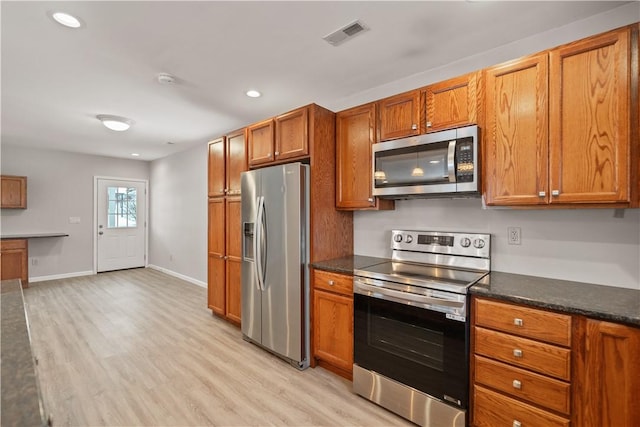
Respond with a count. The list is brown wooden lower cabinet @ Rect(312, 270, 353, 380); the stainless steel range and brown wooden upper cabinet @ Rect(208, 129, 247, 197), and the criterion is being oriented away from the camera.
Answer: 0

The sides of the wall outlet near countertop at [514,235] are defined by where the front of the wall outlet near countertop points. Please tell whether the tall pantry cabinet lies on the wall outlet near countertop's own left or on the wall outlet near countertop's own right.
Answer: on the wall outlet near countertop's own right

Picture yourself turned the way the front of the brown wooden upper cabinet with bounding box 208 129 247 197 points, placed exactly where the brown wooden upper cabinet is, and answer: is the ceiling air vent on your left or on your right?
on your left

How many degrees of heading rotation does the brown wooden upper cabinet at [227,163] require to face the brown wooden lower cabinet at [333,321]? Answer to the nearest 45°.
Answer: approximately 90° to its left

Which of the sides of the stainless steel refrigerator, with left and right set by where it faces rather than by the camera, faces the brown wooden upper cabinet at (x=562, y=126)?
left

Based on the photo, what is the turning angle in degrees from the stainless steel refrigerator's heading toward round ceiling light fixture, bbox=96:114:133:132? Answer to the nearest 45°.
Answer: approximately 90° to its right

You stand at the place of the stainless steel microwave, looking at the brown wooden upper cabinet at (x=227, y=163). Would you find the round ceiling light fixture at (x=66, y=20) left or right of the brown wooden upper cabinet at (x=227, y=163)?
left

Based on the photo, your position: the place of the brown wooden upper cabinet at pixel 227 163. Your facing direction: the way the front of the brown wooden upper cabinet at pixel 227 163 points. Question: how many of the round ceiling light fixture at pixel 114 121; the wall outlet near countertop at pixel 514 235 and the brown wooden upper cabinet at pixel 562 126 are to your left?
2

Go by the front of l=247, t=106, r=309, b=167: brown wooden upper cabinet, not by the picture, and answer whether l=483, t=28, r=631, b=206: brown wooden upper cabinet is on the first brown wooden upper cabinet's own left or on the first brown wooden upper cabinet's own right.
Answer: on the first brown wooden upper cabinet's own left

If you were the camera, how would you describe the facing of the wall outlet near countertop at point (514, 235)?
facing the viewer

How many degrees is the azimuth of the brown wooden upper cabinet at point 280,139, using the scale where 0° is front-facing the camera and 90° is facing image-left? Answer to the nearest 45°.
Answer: approximately 45°

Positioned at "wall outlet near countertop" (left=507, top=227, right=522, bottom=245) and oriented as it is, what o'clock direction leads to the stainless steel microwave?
The stainless steel microwave is roughly at 2 o'clock from the wall outlet near countertop.

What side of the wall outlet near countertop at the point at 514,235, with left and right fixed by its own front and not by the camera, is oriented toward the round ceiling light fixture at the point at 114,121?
right

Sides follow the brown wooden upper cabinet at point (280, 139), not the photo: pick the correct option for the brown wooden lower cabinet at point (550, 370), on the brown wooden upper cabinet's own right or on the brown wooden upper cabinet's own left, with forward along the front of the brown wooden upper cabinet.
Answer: on the brown wooden upper cabinet's own left

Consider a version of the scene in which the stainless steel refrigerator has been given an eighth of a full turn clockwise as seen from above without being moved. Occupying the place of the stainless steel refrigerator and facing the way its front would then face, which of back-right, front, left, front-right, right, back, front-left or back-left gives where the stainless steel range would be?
back-left
